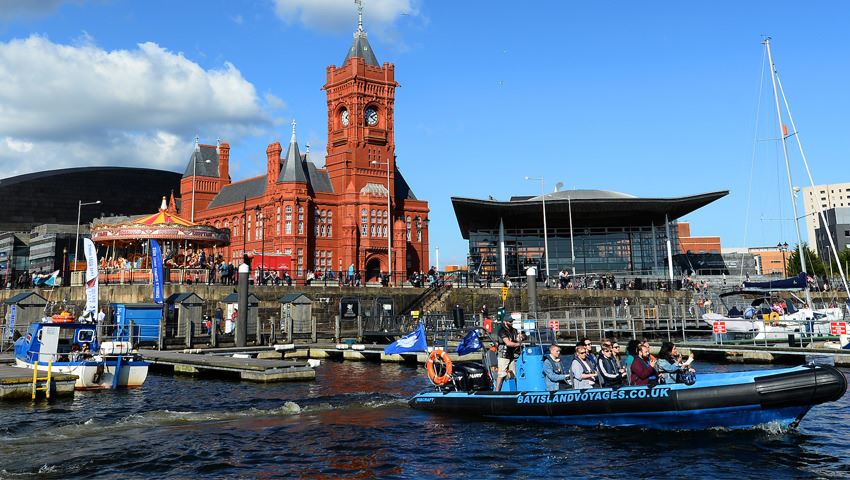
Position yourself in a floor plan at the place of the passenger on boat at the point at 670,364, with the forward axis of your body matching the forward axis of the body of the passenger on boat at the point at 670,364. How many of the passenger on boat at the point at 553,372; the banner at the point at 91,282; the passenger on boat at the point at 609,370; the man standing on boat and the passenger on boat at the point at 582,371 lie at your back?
5

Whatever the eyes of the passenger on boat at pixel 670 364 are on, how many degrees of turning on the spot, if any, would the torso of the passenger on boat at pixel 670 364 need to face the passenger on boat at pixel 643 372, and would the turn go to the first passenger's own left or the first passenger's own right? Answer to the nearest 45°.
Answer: approximately 135° to the first passenger's own right

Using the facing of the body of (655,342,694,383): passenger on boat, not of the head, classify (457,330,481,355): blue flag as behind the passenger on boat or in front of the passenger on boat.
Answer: behind

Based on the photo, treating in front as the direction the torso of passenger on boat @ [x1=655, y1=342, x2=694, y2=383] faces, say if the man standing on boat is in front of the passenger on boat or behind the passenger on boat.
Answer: behind

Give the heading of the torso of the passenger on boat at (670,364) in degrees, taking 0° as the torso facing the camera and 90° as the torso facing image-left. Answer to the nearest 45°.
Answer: approximately 270°

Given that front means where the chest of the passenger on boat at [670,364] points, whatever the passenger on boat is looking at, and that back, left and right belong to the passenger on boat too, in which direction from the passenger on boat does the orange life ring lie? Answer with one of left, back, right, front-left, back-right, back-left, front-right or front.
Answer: back
